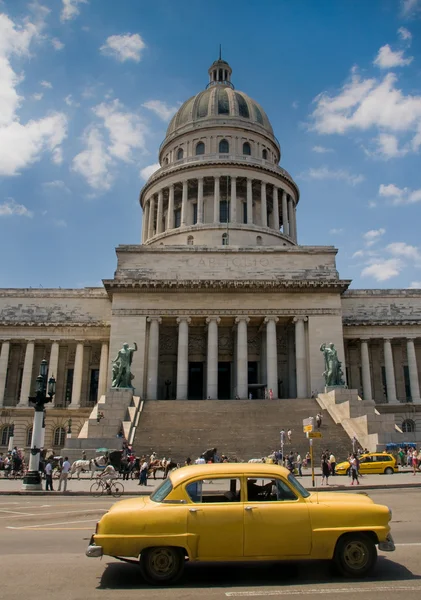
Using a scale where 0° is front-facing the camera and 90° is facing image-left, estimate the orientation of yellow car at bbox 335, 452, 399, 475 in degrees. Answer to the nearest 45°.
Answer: approximately 90°

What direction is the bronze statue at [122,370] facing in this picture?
toward the camera

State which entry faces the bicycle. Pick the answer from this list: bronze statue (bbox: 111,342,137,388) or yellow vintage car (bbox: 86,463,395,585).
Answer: the bronze statue

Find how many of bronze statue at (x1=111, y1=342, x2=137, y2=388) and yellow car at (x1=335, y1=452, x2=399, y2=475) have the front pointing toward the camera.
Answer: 1

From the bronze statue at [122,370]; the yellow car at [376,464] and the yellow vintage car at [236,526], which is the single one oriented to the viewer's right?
the yellow vintage car at [236,526]

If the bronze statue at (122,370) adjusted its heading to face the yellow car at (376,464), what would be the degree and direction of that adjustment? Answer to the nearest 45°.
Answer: approximately 45° to its left

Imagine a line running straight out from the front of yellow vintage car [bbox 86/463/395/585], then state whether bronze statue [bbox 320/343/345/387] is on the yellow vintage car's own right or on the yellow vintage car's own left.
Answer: on the yellow vintage car's own left

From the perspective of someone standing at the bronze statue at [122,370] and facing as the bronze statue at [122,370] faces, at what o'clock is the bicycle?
The bicycle is roughly at 12 o'clock from the bronze statue.

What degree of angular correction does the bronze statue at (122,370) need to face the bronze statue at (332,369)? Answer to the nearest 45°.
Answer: approximately 90° to its left

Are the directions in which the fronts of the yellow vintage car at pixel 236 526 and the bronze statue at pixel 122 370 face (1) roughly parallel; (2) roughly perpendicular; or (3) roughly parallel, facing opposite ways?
roughly perpendicular

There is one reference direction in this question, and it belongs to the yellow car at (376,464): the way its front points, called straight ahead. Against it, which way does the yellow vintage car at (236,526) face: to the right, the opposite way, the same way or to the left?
the opposite way
